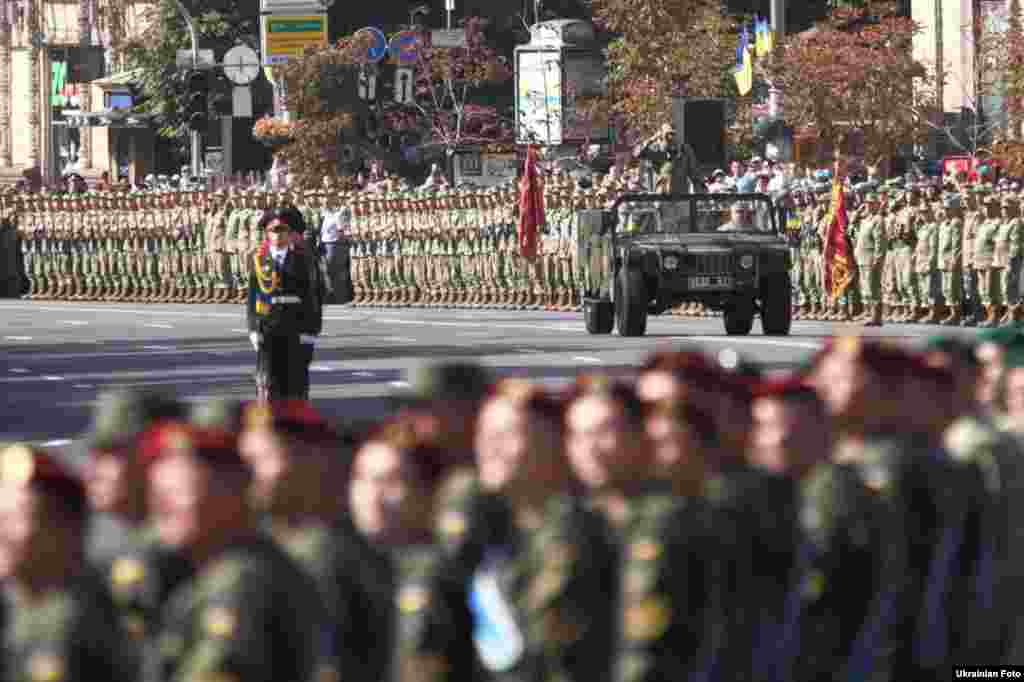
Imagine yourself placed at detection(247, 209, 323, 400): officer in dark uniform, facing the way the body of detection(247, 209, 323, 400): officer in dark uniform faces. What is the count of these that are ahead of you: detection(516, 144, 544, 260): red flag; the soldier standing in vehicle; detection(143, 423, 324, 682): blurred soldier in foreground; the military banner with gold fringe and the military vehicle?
1

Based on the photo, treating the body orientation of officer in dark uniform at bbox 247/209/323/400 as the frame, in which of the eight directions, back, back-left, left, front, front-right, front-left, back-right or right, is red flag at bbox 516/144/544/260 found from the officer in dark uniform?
back

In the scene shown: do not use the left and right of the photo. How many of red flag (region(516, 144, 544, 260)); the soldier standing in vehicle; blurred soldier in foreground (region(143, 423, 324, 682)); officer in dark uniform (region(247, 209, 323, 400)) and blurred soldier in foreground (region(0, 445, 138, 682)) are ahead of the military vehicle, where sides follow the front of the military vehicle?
3

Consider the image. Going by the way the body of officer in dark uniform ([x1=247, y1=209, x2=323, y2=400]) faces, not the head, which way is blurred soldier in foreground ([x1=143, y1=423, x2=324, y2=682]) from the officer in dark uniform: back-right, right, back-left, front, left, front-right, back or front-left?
front

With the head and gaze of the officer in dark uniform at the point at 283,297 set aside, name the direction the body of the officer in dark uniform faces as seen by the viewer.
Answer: toward the camera

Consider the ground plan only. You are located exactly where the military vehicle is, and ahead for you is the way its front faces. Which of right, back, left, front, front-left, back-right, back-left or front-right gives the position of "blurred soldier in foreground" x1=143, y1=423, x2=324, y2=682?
front

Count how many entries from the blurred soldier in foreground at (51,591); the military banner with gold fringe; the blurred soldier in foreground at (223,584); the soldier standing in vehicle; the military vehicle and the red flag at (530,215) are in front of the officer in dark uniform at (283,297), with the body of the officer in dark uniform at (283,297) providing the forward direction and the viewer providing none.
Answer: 2

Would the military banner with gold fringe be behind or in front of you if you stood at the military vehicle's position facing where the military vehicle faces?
behind

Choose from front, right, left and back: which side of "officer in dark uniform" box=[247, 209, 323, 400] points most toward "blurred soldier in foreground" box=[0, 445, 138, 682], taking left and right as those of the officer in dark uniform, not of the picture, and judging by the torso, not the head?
front

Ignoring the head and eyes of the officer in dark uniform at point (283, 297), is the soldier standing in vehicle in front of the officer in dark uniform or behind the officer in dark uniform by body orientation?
behind

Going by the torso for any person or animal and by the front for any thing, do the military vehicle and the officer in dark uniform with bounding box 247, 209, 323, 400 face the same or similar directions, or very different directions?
same or similar directions

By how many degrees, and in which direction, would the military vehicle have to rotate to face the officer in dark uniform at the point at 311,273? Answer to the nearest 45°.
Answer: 0° — it already faces them

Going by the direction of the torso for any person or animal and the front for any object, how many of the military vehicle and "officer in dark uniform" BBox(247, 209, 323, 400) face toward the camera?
2

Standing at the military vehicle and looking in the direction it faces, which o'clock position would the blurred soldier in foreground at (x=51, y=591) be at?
The blurred soldier in foreground is roughly at 12 o'clock from the military vehicle.
